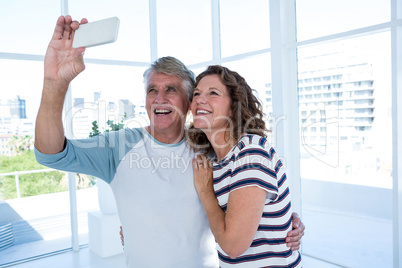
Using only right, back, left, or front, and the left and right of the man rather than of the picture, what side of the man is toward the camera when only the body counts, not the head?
front

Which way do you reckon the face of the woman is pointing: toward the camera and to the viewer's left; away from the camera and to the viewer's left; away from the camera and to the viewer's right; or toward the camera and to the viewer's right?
toward the camera and to the viewer's left
